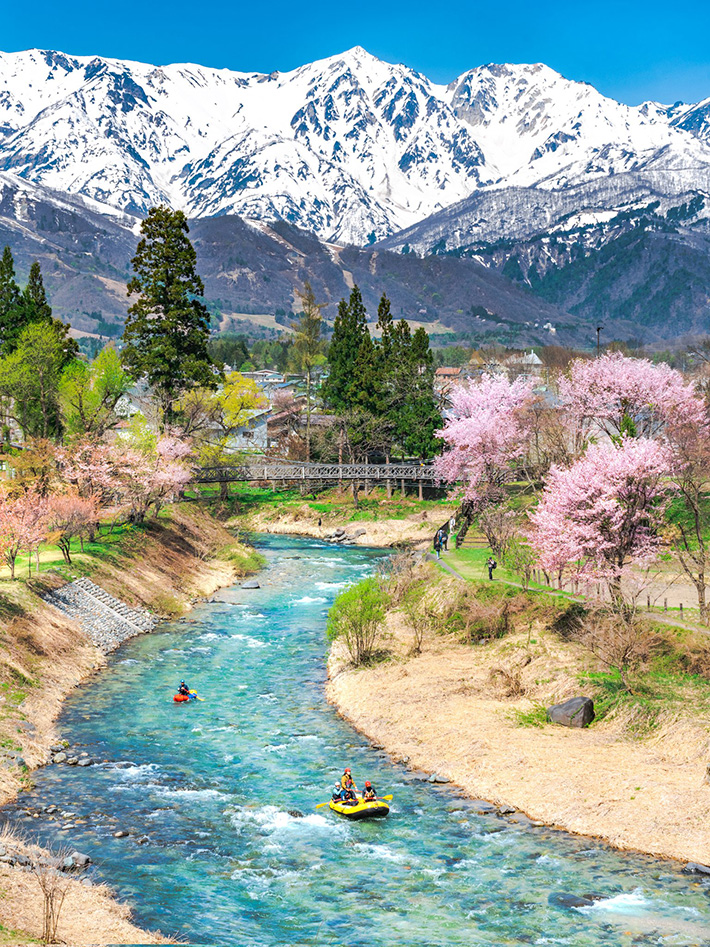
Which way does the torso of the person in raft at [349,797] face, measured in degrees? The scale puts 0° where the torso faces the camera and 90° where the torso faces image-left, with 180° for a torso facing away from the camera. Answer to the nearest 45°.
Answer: approximately 315°

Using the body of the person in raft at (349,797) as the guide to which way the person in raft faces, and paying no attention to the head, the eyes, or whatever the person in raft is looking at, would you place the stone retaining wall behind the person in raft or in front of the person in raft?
behind

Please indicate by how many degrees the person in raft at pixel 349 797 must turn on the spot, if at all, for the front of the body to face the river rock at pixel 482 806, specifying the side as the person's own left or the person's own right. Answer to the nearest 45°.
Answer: approximately 45° to the person's own left

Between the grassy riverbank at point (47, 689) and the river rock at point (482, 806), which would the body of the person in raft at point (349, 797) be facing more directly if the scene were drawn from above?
the river rock

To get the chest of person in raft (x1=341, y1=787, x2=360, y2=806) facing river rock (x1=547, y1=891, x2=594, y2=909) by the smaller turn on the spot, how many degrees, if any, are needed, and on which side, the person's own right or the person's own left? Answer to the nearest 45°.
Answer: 0° — they already face it

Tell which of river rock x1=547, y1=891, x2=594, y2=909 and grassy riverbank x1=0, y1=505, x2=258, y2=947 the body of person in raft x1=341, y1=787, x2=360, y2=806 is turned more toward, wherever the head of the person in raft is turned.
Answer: the river rock

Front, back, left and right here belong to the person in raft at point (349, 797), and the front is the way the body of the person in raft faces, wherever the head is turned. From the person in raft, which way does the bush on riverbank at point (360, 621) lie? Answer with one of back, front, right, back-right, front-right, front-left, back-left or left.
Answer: back-left
